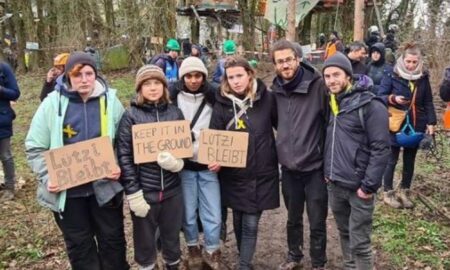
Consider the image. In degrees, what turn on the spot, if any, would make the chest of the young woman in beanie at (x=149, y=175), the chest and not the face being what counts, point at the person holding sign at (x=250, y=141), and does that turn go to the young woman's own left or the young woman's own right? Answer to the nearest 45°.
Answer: approximately 90° to the young woman's own left

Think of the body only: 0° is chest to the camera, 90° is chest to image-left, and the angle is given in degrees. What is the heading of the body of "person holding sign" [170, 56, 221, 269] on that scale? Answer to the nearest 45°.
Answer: approximately 0°

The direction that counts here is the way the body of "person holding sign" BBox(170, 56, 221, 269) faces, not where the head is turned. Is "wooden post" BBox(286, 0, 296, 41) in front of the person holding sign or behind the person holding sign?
behind

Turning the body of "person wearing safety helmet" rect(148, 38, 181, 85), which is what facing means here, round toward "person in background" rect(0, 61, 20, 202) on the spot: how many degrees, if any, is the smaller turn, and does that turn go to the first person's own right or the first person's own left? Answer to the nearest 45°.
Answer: approximately 90° to the first person's own right

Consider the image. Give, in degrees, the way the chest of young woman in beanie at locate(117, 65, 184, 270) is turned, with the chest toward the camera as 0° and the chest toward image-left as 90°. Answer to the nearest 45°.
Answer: approximately 0°

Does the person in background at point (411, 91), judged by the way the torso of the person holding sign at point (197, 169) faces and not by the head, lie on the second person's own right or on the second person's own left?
on the second person's own left
